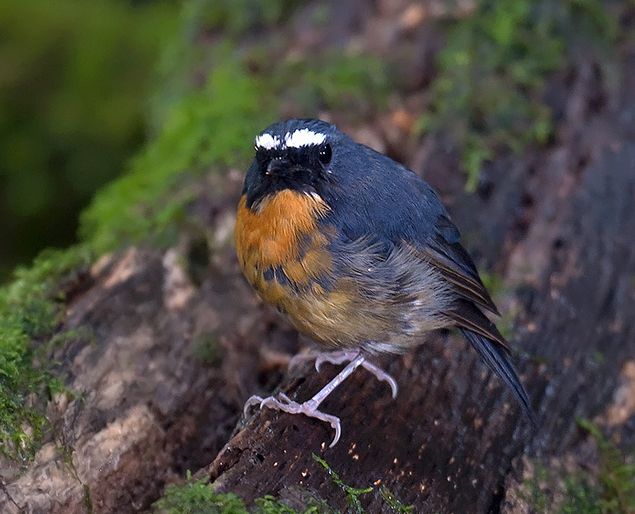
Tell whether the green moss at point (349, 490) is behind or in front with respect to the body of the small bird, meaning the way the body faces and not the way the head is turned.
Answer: in front

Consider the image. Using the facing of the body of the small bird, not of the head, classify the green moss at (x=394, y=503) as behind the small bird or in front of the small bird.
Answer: in front

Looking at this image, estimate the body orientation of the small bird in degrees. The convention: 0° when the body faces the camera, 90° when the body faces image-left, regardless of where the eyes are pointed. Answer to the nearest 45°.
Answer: approximately 45°
